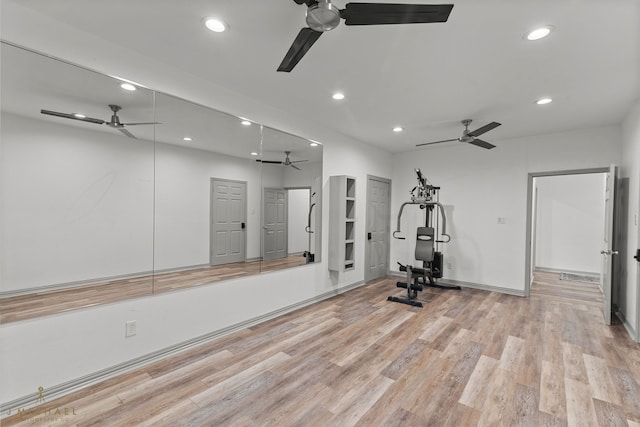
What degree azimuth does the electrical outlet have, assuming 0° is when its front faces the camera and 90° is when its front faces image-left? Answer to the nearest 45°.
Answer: approximately 315°

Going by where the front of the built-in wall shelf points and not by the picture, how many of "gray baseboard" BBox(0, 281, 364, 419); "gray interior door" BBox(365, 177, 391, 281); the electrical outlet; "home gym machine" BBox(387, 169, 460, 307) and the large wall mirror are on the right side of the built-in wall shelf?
3

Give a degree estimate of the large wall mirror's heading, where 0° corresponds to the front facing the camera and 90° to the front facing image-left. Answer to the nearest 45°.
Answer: approximately 315°

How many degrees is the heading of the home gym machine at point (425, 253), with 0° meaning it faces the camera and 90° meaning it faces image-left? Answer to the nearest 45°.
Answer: approximately 45°

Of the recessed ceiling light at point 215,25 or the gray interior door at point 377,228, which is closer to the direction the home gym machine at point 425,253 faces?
the recessed ceiling light

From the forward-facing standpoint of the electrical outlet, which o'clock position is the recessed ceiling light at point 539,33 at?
The recessed ceiling light is roughly at 12 o'clock from the electrical outlet.

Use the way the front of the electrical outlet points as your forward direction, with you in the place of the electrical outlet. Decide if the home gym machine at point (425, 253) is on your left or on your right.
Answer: on your left

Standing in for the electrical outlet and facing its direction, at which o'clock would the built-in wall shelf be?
The built-in wall shelf is roughly at 10 o'clock from the electrical outlet.
